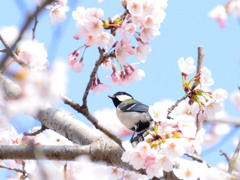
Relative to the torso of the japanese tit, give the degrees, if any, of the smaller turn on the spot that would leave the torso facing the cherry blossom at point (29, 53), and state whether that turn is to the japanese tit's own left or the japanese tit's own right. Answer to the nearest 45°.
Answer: approximately 45° to the japanese tit's own left

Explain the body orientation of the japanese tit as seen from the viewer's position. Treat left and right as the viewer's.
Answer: facing to the left of the viewer
